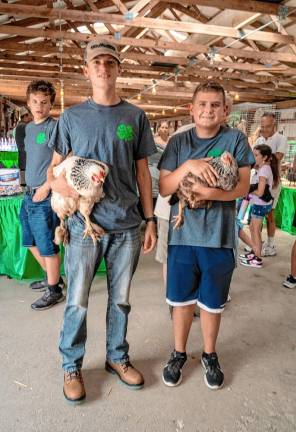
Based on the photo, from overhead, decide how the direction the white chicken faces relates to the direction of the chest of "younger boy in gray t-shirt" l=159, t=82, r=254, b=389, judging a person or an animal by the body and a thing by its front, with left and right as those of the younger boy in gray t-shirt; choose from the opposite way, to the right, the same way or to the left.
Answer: to the left

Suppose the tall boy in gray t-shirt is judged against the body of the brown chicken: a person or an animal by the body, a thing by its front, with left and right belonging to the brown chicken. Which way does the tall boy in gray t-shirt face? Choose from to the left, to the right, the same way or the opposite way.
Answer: to the right

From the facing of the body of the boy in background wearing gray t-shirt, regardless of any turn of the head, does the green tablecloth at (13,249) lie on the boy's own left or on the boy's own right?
on the boy's own right

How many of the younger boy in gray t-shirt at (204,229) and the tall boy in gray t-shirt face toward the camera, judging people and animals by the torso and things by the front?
2

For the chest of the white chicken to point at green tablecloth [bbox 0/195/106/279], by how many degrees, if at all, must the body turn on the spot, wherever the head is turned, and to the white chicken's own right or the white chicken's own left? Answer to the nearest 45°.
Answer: approximately 135° to the white chicken's own left

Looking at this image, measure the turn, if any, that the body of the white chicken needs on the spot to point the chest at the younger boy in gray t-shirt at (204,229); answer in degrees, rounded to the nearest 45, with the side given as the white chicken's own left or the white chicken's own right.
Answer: approximately 45° to the white chicken's own left

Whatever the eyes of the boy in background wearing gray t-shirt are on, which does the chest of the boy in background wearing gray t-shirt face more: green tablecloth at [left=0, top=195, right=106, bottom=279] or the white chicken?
the white chicken

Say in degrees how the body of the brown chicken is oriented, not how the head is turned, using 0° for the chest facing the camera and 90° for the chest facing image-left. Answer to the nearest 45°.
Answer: approximately 270°

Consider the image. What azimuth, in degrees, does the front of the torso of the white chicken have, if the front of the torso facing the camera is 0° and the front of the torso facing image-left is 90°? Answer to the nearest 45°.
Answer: approximately 315°

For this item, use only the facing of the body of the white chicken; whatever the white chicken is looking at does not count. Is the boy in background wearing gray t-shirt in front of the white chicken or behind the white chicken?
behind
